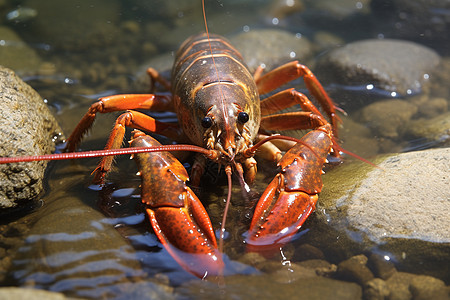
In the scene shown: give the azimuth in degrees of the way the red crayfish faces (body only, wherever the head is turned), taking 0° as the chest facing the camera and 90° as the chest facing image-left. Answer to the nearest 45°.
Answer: approximately 0°

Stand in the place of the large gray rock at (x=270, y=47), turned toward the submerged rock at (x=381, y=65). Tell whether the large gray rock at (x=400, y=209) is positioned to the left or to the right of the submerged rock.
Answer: right

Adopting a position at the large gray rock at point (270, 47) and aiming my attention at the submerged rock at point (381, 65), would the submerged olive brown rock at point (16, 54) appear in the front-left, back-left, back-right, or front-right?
back-right

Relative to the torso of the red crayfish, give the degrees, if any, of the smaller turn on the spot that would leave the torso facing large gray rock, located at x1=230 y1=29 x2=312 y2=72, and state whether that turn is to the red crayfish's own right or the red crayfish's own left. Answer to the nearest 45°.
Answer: approximately 180°

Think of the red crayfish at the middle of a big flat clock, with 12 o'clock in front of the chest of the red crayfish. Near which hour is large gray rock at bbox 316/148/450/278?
The large gray rock is roughly at 10 o'clock from the red crayfish.

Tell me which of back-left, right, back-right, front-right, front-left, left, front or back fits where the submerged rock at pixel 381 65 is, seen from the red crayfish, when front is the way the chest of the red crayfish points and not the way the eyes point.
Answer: back-left
